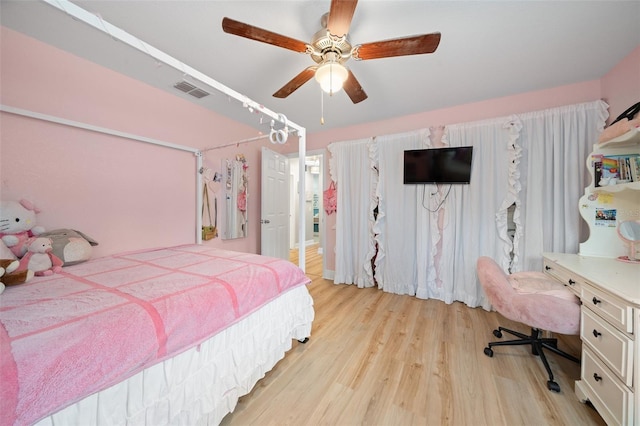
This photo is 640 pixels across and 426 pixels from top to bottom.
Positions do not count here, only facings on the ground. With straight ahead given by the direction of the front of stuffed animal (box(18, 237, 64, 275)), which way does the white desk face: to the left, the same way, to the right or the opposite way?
the opposite way

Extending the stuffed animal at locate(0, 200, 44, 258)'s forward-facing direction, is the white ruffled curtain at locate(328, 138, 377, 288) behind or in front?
in front

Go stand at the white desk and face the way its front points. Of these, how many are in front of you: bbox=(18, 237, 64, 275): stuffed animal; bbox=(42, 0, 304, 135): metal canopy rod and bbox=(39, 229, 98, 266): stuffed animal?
3
